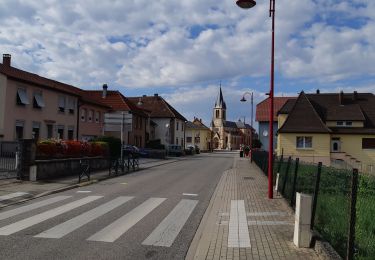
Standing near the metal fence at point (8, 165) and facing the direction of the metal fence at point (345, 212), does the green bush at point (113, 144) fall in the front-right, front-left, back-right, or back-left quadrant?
back-left

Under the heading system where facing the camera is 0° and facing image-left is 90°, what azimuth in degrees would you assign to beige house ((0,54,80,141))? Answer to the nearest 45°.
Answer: approximately 315°

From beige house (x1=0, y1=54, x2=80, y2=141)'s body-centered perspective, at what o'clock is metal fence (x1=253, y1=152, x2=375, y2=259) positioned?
The metal fence is roughly at 1 o'clock from the beige house.

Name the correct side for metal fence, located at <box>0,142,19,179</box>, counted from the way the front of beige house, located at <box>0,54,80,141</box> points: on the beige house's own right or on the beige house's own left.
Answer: on the beige house's own right

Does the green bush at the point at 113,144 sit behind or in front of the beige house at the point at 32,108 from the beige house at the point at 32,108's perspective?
in front
